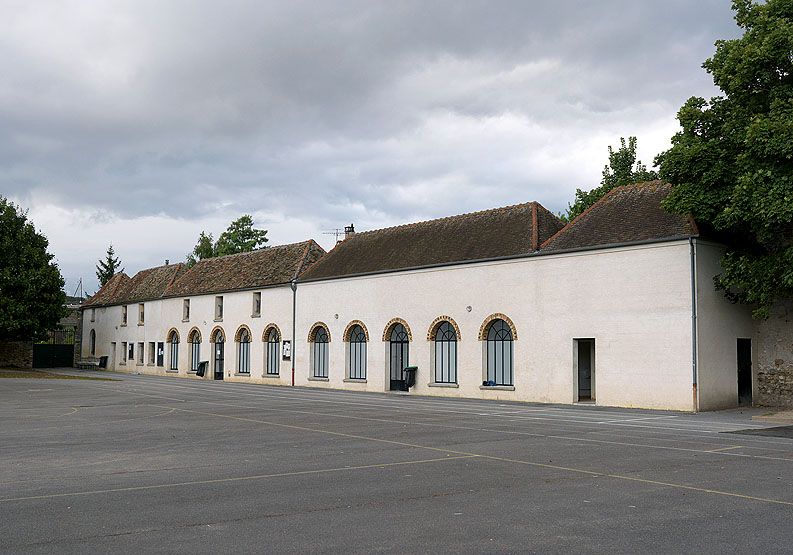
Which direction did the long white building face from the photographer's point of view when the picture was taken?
facing the viewer and to the left of the viewer

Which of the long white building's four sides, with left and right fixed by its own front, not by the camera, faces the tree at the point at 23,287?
right

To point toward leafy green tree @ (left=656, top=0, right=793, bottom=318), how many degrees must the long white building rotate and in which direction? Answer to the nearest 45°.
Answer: approximately 90° to its left

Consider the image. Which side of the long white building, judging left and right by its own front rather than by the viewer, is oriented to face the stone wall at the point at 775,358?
left
